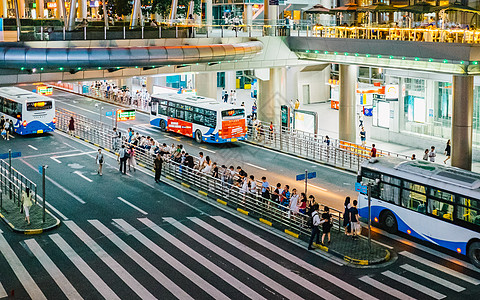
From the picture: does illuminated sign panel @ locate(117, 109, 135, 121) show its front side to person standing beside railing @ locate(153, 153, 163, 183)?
yes

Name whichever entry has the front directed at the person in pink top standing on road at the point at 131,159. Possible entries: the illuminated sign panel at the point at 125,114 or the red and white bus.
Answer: the illuminated sign panel

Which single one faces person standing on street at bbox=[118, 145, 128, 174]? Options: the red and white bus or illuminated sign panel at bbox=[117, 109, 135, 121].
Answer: the illuminated sign panel

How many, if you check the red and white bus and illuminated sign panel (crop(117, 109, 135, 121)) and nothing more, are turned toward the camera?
1

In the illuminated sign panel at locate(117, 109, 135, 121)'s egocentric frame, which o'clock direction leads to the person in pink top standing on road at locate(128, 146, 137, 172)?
The person in pink top standing on road is roughly at 12 o'clock from the illuminated sign panel.

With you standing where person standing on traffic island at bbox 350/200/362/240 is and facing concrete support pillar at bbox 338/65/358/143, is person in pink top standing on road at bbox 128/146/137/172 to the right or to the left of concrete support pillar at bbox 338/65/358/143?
left

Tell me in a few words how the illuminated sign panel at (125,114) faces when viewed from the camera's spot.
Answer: facing the viewer

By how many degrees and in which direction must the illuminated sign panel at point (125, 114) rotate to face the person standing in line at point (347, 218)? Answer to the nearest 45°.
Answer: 0° — it already faces them

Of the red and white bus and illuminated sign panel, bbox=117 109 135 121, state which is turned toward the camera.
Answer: the illuminated sign panel

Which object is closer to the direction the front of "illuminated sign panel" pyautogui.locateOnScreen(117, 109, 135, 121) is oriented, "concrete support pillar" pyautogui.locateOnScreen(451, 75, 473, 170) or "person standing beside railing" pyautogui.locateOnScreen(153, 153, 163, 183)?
the person standing beside railing
